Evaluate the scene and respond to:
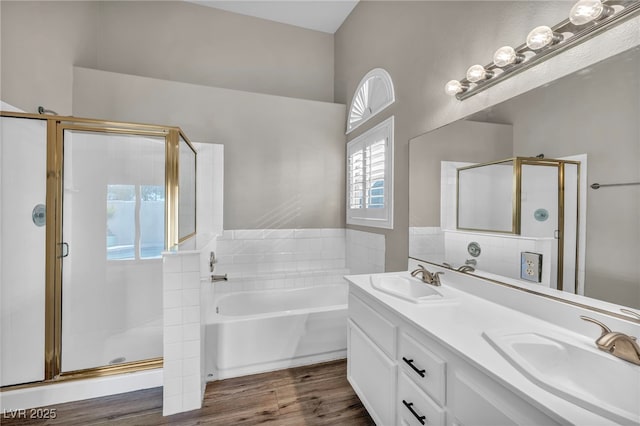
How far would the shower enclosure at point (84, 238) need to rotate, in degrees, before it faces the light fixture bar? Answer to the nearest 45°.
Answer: approximately 45° to its left

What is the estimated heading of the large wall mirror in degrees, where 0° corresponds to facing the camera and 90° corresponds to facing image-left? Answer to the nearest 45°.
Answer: approximately 45°

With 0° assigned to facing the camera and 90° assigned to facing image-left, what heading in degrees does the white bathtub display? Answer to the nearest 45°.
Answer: approximately 0°

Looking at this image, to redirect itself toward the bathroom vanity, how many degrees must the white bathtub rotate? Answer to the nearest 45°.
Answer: approximately 45° to its left

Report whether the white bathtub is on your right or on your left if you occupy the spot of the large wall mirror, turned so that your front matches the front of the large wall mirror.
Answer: on your right
